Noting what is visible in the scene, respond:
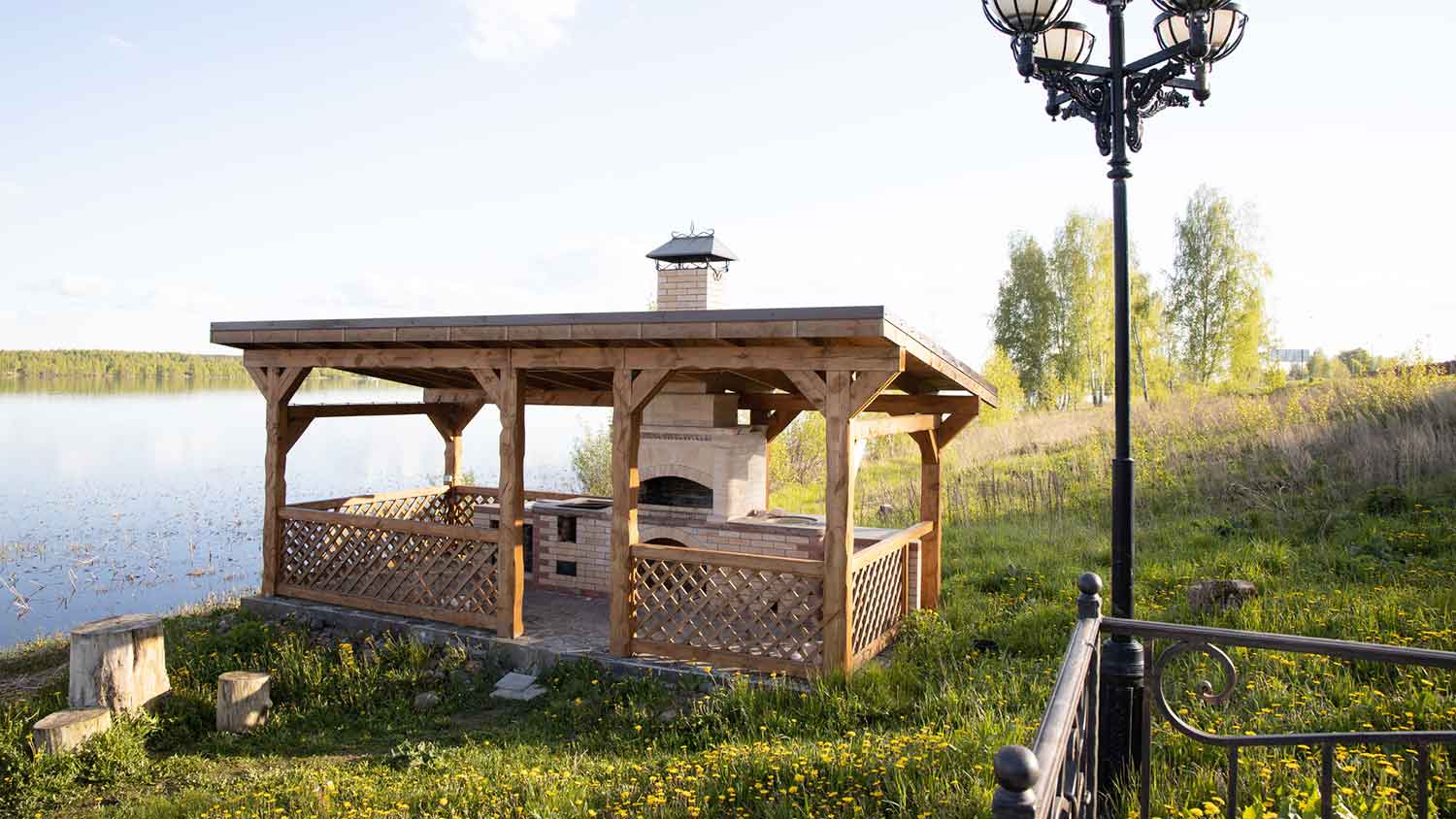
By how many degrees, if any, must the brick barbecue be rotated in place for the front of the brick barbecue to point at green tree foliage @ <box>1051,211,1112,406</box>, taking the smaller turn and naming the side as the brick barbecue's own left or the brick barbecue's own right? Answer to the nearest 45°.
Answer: approximately 180°

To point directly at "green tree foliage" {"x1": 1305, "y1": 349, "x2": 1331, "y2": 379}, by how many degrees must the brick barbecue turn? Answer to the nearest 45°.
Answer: approximately 180°

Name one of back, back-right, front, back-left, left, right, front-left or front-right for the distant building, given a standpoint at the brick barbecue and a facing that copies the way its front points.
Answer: back

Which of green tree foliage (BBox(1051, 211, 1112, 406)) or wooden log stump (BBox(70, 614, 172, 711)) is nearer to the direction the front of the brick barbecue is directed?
the wooden log stump

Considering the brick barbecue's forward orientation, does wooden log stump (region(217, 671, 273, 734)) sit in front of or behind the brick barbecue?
in front

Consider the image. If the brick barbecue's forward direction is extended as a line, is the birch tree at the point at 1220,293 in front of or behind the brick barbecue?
behind

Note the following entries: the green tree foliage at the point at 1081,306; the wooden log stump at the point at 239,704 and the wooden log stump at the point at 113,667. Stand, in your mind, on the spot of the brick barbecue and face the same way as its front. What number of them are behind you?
1

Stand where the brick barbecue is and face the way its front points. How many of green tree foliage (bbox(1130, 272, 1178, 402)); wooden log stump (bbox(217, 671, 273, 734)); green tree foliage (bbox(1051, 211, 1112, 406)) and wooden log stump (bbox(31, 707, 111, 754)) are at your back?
2

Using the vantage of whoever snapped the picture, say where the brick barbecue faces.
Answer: facing the viewer and to the left of the viewer

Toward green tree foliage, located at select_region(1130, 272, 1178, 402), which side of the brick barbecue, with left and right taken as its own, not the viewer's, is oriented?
back

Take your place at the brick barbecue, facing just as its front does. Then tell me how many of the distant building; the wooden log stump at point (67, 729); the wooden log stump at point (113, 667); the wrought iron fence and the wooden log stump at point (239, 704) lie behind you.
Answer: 1

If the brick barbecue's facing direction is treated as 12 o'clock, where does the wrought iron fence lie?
The wrought iron fence is roughly at 10 o'clock from the brick barbecue.

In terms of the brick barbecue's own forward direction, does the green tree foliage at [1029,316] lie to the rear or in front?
to the rear

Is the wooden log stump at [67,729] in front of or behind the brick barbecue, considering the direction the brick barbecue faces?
in front

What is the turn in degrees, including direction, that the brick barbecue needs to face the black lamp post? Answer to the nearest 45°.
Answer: approximately 90° to its left

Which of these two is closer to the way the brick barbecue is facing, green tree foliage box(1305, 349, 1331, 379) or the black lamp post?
the black lamp post

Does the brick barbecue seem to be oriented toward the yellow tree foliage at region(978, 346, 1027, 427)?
no

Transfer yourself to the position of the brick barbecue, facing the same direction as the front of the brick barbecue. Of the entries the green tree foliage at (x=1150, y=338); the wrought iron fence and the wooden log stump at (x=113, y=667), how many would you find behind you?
1
